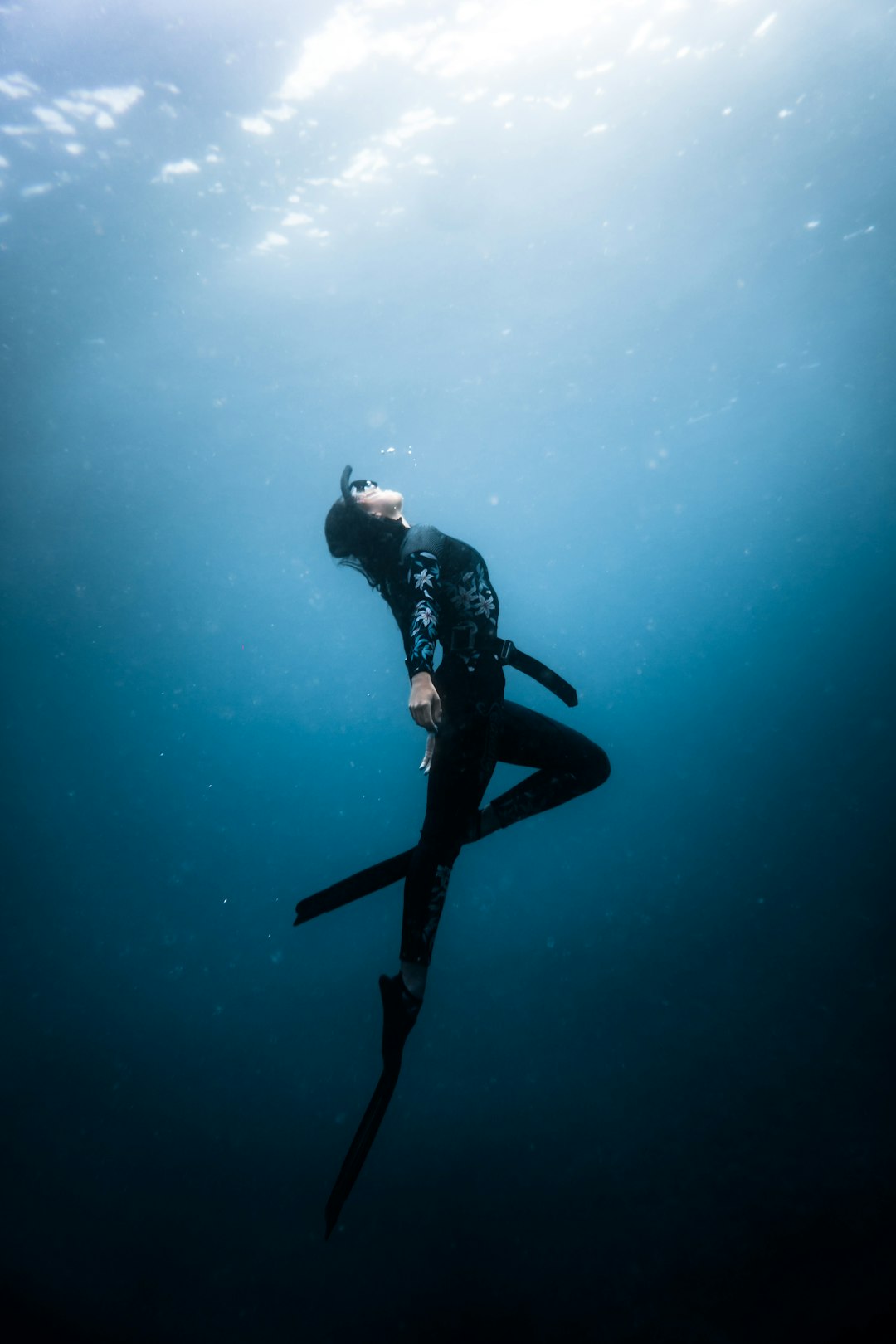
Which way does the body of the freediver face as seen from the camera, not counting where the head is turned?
to the viewer's right
